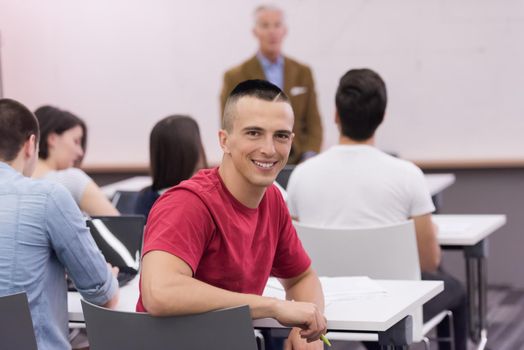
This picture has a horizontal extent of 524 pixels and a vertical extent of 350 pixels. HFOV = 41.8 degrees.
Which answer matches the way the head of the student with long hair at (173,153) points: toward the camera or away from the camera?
away from the camera

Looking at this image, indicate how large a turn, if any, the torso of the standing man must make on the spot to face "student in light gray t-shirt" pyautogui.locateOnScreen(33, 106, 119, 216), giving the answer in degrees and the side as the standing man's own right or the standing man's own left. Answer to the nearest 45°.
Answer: approximately 45° to the standing man's own right

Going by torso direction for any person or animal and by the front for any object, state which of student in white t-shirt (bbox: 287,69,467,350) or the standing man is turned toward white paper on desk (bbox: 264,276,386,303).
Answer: the standing man

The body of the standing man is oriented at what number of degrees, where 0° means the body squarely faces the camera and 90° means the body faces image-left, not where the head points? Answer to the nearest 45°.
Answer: approximately 0°

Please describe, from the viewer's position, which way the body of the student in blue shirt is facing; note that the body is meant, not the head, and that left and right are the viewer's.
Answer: facing away from the viewer and to the right of the viewer

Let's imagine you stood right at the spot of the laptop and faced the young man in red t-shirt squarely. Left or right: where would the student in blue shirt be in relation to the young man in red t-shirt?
right

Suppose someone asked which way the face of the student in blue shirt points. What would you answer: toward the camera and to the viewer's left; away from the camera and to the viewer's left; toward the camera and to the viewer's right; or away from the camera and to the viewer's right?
away from the camera and to the viewer's right

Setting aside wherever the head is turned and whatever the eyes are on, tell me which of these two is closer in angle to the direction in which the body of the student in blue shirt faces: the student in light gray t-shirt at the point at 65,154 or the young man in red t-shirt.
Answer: the student in light gray t-shirt

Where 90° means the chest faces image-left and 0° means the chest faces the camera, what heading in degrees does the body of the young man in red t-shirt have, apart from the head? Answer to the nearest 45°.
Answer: approximately 315°

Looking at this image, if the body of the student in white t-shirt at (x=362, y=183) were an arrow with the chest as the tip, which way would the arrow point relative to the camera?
away from the camera
